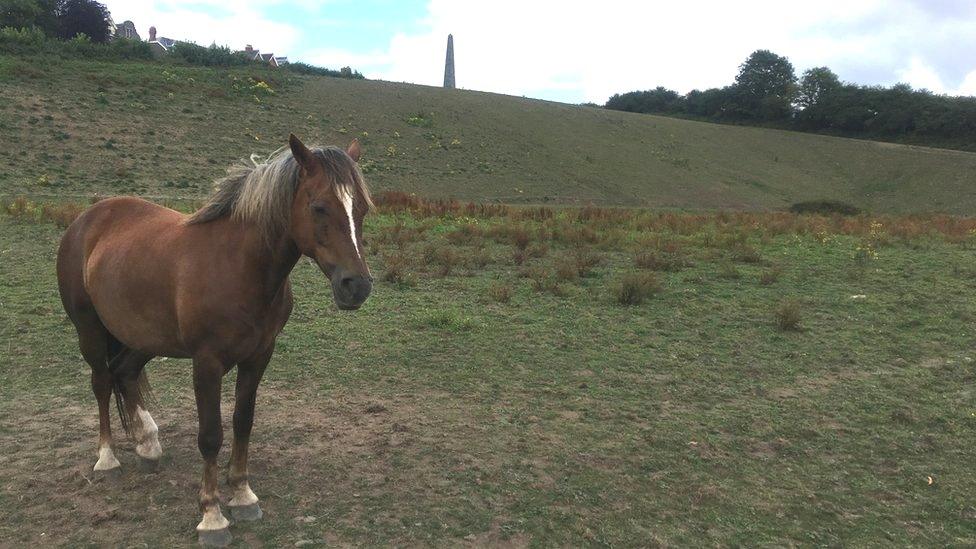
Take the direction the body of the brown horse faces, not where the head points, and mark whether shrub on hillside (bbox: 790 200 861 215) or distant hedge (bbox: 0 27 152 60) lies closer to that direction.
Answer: the shrub on hillside

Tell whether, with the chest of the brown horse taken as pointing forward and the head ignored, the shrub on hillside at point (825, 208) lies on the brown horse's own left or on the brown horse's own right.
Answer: on the brown horse's own left

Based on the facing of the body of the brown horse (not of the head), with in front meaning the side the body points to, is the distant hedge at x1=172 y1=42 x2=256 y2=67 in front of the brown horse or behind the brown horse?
behind

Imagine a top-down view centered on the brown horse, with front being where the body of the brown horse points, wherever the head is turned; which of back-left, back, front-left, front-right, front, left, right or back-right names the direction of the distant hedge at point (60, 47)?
back-left

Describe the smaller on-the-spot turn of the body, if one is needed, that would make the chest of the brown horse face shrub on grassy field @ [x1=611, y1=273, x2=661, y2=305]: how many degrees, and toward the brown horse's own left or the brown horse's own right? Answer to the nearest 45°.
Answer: approximately 90° to the brown horse's own left

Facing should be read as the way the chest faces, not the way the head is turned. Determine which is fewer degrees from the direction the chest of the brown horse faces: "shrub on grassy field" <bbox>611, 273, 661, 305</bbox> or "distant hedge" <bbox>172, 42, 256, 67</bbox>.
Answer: the shrub on grassy field

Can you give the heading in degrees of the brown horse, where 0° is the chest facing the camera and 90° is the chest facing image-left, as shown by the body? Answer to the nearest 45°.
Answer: approximately 315°

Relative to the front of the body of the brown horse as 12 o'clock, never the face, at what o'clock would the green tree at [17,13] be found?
The green tree is roughly at 7 o'clock from the brown horse.

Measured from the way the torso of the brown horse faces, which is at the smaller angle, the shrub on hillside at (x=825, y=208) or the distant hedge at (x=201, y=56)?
the shrub on hillside
